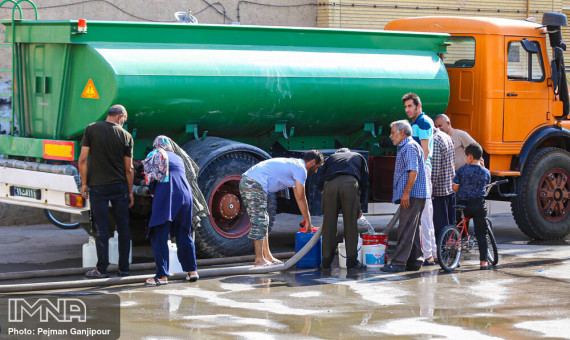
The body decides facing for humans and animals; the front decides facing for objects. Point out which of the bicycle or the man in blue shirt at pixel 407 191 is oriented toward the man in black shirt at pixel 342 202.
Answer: the man in blue shirt

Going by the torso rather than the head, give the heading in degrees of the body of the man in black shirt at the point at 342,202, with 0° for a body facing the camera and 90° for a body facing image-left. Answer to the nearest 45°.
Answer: approximately 180°

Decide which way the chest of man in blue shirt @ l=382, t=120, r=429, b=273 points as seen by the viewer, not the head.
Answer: to the viewer's left

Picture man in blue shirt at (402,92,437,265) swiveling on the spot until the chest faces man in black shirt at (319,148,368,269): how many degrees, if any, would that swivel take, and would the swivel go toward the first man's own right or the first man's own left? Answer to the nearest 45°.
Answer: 0° — they already face them

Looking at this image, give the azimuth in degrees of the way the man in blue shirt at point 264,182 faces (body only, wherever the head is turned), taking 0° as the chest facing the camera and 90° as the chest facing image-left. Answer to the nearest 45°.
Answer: approximately 270°

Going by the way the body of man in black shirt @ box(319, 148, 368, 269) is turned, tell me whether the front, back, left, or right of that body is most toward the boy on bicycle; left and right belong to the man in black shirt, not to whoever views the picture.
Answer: right

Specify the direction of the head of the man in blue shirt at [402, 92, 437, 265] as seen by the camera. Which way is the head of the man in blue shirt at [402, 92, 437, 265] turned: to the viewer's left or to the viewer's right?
to the viewer's left

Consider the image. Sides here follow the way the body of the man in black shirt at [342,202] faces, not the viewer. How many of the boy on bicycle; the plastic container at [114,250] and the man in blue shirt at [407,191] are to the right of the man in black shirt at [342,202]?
2

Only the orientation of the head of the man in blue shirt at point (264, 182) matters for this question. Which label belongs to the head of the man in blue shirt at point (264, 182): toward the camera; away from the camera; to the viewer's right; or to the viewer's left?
to the viewer's right

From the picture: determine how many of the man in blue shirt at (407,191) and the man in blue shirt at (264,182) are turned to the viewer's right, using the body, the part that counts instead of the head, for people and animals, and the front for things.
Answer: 1
